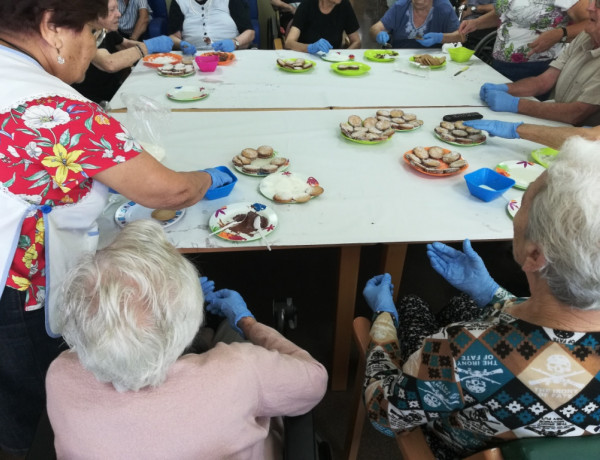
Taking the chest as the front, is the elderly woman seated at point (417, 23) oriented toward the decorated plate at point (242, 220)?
yes

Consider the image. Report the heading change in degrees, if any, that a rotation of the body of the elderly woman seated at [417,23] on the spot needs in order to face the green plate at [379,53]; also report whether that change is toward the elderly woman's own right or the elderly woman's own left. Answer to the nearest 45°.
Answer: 0° — they already face it

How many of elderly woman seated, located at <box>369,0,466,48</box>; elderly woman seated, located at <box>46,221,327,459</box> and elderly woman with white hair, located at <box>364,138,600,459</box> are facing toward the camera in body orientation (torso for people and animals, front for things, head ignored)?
1

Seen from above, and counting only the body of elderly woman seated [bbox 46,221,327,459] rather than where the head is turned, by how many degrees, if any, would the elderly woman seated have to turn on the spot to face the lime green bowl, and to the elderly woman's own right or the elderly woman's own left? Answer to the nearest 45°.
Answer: approximately 45° to the elderly woman's own right

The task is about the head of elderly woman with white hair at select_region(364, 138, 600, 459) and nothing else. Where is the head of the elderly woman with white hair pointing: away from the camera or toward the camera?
away from the camera

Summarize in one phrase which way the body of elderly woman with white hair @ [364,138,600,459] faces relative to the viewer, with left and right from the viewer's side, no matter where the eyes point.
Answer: facing away from the viewer and to the left of the viewer

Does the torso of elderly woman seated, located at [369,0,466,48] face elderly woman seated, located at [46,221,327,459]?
yes

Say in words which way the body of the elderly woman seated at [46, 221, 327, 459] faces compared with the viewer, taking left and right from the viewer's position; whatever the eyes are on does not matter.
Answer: facing away from the viewer

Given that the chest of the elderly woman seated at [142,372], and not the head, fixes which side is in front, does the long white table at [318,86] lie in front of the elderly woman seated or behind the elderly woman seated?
in front

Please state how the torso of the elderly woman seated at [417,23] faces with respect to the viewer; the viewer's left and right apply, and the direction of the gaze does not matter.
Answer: facing the viewer

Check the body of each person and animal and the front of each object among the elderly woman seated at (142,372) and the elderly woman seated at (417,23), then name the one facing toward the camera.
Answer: the elderly woman seated at (417,23)

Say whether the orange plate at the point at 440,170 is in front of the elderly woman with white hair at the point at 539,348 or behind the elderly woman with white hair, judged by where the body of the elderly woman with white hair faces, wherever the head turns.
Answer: in front

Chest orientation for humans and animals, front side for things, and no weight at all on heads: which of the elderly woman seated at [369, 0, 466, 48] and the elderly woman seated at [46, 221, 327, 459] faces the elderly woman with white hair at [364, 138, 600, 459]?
the elderly woman seated at [369, 0, 466, 48]

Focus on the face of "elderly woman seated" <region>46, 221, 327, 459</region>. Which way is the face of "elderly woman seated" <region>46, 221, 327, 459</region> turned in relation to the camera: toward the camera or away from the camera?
away from the camera
